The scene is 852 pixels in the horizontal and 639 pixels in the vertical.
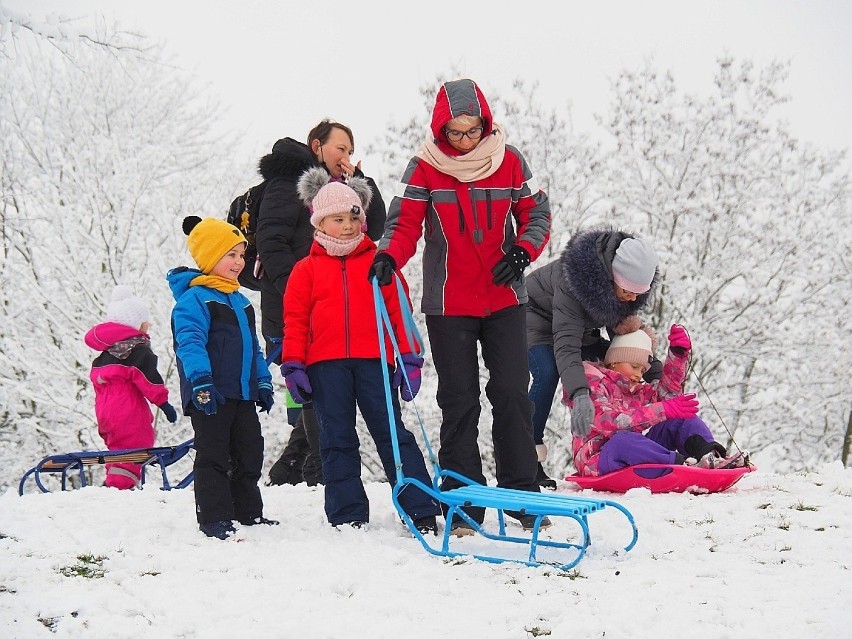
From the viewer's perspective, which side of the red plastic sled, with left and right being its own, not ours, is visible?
right

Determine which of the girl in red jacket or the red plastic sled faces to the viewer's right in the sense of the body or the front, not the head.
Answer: the red plastic sled

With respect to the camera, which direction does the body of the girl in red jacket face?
toward the camera

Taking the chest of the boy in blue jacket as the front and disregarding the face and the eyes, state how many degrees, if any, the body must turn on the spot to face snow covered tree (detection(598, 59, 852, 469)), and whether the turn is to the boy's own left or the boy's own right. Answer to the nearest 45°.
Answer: approximately 90° to the boy's own left

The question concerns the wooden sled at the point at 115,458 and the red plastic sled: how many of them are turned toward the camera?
0

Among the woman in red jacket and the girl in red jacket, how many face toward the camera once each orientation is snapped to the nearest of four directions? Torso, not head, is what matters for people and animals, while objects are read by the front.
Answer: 2

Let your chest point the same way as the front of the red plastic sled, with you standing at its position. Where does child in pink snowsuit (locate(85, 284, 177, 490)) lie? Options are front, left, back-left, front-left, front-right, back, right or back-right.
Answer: back

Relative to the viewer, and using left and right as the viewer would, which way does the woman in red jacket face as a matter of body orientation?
facing the viewer

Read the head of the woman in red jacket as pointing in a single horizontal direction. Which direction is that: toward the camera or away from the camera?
toward the camera

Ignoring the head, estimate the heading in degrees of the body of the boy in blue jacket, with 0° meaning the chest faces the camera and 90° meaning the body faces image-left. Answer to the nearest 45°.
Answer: approximately 315°
